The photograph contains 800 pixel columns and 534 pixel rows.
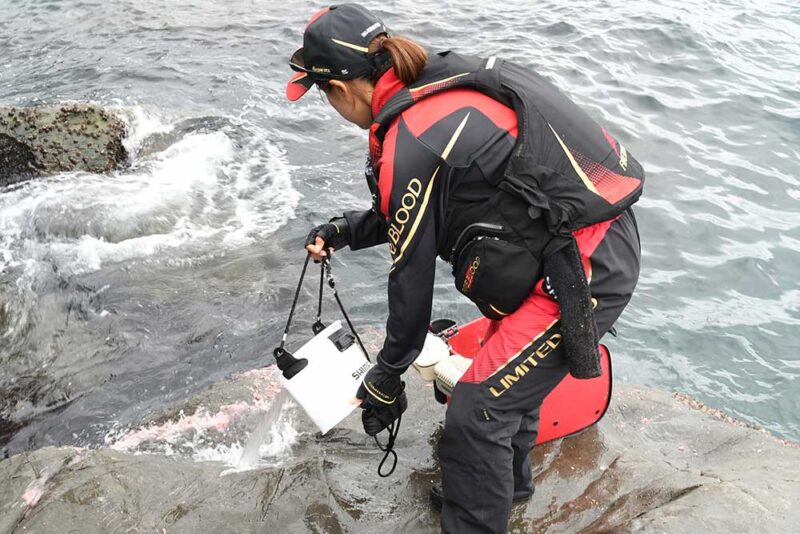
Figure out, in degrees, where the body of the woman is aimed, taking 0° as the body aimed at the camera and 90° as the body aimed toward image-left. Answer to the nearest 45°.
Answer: approximately 90°

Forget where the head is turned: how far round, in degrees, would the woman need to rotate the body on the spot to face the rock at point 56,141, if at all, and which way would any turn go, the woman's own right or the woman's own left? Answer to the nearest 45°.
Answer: approximately 45° to the woman's own right
